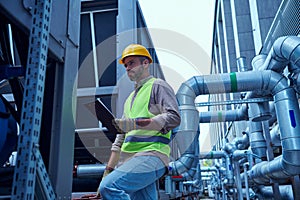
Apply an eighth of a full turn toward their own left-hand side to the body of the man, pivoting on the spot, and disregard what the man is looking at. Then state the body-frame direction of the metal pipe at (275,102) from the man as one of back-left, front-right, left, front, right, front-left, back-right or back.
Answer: back-left

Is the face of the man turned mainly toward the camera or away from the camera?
toward the camera

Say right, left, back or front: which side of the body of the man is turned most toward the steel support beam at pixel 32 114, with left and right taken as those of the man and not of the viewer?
front

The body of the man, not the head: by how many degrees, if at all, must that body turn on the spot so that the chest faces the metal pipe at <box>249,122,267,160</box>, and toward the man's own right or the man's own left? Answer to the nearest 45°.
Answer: approximately 180°

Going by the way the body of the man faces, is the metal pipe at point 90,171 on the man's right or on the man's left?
on the man's right

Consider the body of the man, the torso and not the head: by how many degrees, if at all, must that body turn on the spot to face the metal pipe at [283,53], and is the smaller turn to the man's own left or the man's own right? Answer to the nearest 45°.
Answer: approximately 180°

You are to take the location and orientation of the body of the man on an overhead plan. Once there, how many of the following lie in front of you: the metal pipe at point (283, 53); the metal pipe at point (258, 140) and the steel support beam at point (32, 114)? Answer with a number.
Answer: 1

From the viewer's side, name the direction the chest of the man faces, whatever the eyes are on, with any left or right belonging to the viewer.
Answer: facing the viewer and to the left of the viewer
